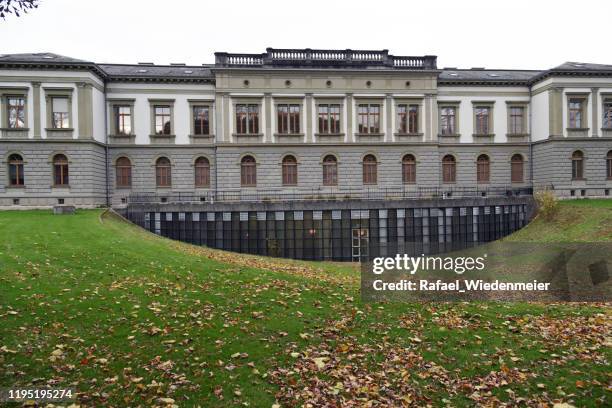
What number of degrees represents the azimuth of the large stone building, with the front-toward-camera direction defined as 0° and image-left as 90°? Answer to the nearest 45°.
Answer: approximately 0°
